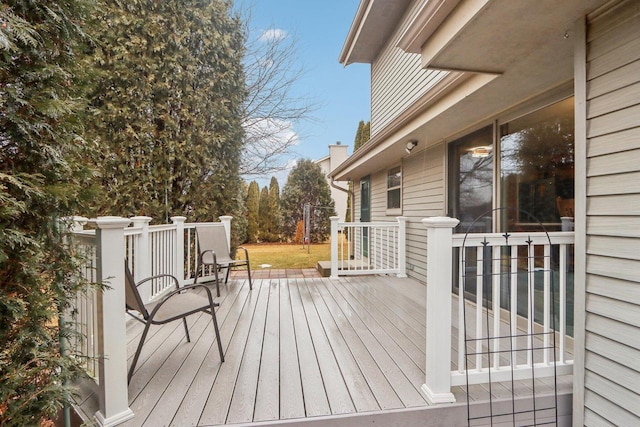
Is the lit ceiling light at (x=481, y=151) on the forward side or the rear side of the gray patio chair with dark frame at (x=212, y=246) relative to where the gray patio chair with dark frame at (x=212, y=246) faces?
on the forward side

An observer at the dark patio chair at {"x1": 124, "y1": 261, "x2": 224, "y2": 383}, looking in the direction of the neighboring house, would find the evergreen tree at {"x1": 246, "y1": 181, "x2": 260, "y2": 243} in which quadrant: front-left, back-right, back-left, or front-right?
front-left

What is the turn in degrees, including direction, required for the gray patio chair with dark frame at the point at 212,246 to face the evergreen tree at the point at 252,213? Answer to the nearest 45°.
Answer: approximately 135° to its left

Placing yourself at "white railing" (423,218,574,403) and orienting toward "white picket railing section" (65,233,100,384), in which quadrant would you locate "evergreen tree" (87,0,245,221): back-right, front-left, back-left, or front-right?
front-right

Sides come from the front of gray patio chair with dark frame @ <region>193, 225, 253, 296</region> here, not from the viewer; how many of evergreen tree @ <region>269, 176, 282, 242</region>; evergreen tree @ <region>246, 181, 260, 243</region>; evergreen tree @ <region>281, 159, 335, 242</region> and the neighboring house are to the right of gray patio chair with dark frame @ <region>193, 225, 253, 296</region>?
0

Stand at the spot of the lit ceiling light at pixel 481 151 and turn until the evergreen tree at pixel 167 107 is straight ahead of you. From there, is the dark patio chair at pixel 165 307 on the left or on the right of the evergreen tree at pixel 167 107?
left

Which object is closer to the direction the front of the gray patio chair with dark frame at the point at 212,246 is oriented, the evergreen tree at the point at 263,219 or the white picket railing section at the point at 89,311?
the white picket railing section

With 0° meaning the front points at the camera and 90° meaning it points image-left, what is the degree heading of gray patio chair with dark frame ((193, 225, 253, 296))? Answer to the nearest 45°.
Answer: approximately 315°

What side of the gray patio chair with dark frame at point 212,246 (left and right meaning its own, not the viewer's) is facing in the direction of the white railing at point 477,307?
front

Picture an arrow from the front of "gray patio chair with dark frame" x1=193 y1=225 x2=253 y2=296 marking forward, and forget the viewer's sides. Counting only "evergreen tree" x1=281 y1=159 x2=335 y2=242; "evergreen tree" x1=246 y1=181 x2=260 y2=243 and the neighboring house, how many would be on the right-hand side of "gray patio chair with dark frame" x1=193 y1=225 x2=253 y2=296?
0

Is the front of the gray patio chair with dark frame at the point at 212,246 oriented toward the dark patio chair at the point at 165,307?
no

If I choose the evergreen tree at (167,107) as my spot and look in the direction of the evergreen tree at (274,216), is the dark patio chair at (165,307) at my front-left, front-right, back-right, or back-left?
back-right

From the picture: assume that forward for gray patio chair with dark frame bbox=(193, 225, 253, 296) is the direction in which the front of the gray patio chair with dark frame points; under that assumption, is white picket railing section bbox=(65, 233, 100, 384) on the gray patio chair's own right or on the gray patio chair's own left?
on the gray patio chair's own right

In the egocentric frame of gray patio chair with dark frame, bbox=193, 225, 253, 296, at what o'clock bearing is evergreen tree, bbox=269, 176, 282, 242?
The evergreen tree is roughly at 8 o'clock from the gray patio chair with dark frame.
